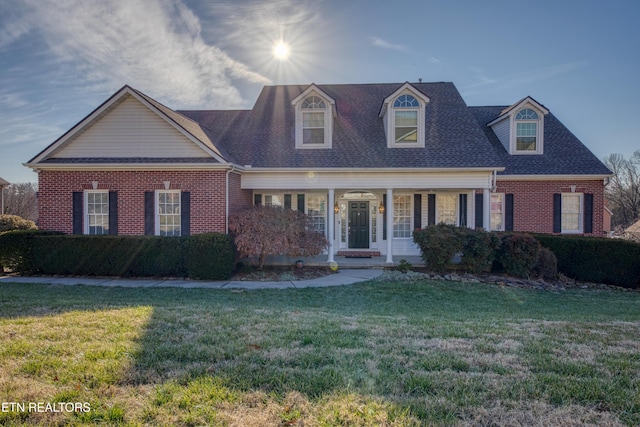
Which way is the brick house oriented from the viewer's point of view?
toward the camera

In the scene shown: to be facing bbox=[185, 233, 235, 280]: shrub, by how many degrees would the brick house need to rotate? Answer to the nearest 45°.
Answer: approximately 45° to its right

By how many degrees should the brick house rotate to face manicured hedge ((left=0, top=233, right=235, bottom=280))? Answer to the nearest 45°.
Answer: approximately 45° to its right

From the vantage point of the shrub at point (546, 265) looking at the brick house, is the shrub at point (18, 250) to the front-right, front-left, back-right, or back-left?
front-left

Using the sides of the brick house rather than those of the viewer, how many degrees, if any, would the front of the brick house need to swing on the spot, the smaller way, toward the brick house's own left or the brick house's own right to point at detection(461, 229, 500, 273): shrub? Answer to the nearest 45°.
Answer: approximately 45° to the brick house's own left

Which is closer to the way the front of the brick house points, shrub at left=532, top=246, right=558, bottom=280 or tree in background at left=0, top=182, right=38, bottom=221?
the shrub

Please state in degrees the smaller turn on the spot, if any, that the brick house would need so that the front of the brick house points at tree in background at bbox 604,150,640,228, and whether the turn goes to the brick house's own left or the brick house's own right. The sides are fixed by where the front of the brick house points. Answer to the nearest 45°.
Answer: approximately 135° to the brick house's own left

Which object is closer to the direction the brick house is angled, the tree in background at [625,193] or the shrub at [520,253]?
the shrub

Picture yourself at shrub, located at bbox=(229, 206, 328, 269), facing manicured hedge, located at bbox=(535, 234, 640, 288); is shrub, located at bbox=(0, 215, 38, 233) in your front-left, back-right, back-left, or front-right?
back-left
